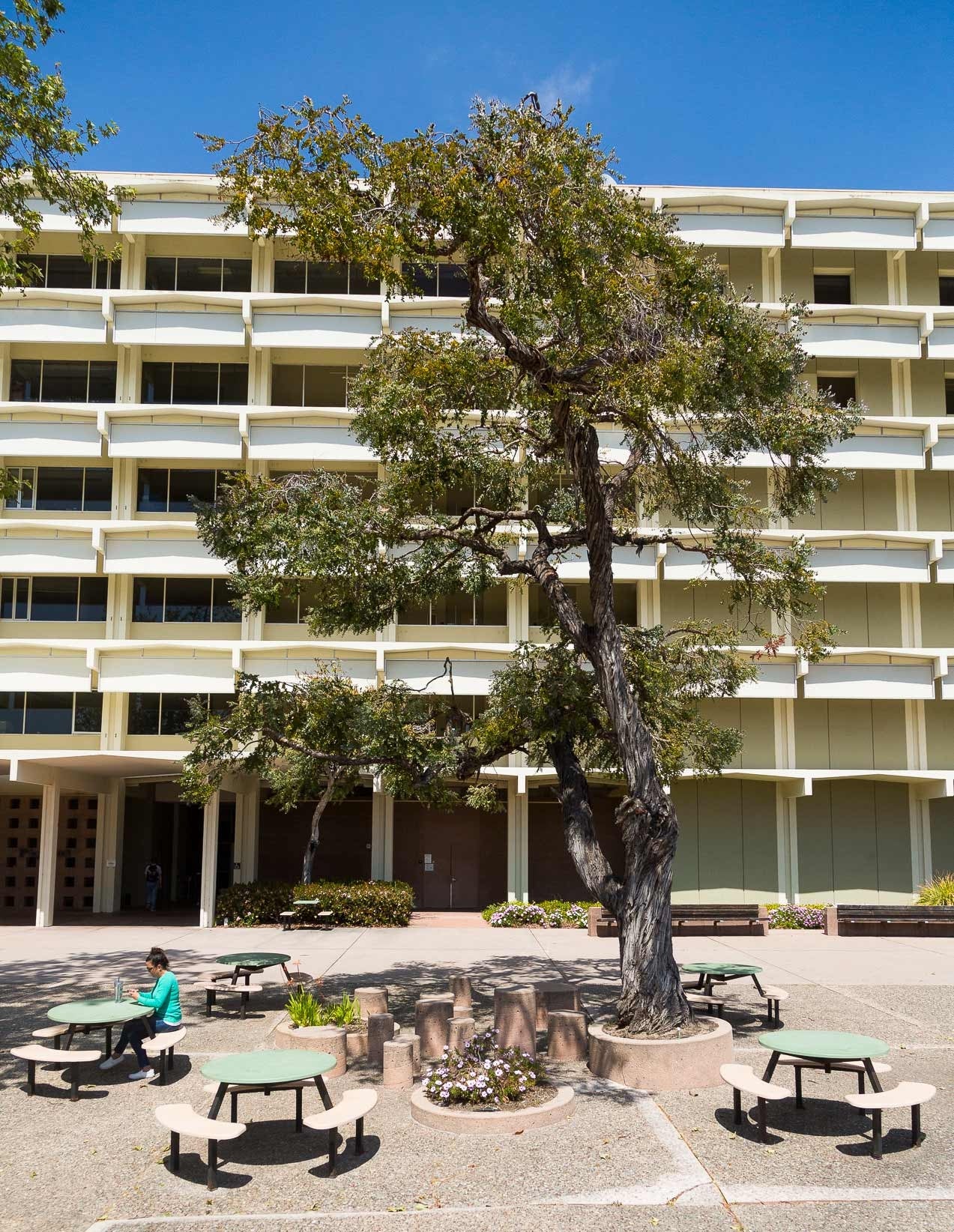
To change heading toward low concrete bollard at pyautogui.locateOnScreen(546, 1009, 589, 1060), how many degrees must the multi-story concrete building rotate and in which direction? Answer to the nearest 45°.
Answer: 0° — it already faces it

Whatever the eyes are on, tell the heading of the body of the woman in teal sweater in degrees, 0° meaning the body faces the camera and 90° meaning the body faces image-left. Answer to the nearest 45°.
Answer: approximately 90°

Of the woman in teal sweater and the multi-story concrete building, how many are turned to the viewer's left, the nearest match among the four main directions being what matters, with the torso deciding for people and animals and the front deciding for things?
1

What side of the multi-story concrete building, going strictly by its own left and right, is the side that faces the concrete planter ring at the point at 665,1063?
front

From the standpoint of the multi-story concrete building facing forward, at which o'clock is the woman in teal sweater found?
The woman in teal sweater is roughly at 12 o'clock from the multi-story concrete building.

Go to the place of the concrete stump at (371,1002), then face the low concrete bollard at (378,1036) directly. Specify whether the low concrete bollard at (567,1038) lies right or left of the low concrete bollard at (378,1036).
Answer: left

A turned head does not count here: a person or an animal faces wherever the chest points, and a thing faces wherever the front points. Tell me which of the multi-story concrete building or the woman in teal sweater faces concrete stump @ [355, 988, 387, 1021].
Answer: the multi-story concrete building

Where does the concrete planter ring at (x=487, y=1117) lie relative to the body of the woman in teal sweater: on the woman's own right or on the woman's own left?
on the woman's own left

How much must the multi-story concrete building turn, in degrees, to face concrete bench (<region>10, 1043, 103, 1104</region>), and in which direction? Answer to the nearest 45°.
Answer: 0° — it already faces it

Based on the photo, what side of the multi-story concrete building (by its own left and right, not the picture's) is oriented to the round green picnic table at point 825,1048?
front

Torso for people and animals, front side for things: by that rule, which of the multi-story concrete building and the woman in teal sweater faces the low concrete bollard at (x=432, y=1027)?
the multi-story concrete building

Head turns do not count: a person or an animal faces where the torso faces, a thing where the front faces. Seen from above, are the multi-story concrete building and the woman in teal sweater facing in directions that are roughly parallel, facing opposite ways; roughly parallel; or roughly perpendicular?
roughly perpendicular

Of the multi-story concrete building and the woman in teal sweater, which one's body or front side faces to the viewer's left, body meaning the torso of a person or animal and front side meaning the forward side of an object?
the woman in teal sweater

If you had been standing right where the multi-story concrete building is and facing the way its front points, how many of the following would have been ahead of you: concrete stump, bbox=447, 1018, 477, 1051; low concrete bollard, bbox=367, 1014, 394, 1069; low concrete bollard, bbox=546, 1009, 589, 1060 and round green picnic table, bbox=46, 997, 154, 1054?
4

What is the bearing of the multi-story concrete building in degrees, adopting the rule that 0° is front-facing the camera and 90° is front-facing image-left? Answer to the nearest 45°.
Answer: approximately 0°
